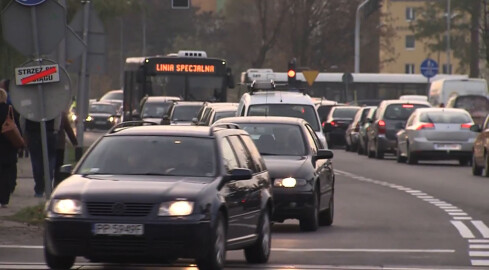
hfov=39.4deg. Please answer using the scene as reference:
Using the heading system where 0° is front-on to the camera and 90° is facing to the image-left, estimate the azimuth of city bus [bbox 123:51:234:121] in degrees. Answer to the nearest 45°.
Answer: approximately 0°

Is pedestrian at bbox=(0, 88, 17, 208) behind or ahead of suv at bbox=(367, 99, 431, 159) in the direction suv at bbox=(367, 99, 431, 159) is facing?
behind

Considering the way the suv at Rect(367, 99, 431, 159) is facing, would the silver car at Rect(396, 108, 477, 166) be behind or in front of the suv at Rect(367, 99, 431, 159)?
behind

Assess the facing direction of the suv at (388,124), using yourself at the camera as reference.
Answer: facing away from the viewer

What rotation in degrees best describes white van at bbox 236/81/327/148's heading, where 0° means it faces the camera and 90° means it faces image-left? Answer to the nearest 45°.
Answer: approximately 0°

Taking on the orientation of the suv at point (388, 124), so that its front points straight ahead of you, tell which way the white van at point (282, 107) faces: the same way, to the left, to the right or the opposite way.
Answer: the opposite way

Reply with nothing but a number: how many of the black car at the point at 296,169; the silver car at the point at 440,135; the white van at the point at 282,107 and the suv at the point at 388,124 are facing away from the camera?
2

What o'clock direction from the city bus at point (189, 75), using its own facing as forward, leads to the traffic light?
The traffic light is roughly at 9 o'clock from the city bus.

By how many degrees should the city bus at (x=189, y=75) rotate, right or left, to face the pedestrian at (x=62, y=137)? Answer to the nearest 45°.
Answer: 0° — it already faces them

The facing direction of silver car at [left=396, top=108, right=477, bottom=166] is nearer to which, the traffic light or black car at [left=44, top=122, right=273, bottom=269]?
the traffic light

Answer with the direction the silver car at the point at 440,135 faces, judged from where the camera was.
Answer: facing away from the viewer

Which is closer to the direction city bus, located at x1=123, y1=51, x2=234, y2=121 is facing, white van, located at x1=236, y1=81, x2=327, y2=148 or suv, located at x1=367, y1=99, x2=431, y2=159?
the white van

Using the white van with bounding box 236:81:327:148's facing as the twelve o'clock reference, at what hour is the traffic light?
The traffic light is roughly at 6 o'clock from the white van.
